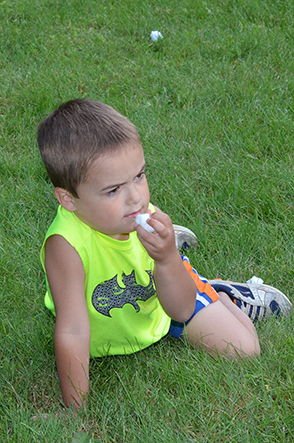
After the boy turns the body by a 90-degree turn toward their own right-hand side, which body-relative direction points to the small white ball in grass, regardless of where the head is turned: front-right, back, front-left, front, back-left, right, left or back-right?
back-right

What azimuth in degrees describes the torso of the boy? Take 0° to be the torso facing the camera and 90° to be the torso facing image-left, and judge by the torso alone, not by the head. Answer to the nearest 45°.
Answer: approximately 315°

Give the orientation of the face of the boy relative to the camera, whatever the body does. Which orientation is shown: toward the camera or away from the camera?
toward the camera
